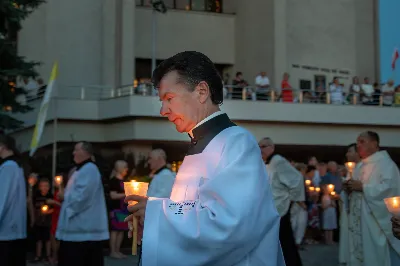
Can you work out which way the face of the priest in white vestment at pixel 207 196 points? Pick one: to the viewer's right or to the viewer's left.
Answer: to the viewer's left

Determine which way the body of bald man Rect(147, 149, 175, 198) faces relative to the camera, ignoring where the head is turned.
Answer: to the viewer's left

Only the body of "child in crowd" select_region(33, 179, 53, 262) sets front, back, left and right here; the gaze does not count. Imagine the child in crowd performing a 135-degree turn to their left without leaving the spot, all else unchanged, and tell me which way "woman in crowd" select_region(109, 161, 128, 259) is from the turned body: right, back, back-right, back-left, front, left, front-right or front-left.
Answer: front-right

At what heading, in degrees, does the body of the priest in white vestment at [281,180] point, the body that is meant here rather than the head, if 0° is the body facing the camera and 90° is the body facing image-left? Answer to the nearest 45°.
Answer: approximately 90°

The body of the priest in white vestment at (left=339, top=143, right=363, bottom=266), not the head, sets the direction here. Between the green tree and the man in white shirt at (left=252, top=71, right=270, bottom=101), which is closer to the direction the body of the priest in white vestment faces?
the green tree

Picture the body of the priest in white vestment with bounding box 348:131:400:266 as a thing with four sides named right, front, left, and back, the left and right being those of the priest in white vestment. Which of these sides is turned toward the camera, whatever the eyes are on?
left

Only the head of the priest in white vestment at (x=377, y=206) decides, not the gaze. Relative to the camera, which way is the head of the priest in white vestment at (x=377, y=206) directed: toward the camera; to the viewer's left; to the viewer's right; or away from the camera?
to the viewer's left

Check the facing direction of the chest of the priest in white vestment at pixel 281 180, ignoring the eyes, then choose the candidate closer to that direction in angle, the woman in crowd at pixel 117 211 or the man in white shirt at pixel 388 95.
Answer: the woman in crowd

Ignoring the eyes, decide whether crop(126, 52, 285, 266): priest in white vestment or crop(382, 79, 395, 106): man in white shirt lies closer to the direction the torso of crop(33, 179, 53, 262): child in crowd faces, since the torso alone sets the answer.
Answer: the priest in white vestment

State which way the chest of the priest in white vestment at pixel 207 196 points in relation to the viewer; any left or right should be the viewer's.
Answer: facing to the left of the viewer
